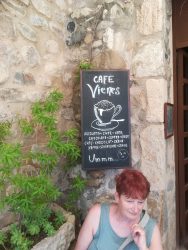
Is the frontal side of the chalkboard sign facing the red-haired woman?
yes

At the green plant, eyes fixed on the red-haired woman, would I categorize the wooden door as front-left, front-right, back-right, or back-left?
front-left

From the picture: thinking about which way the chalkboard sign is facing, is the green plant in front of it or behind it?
in front

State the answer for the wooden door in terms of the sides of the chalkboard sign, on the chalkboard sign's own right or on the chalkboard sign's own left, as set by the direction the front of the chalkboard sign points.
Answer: on the chalkboard sign's own left

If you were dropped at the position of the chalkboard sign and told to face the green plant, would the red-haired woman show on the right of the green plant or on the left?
left

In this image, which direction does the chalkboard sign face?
toward the camera

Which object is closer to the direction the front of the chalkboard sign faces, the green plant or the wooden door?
the green plant
